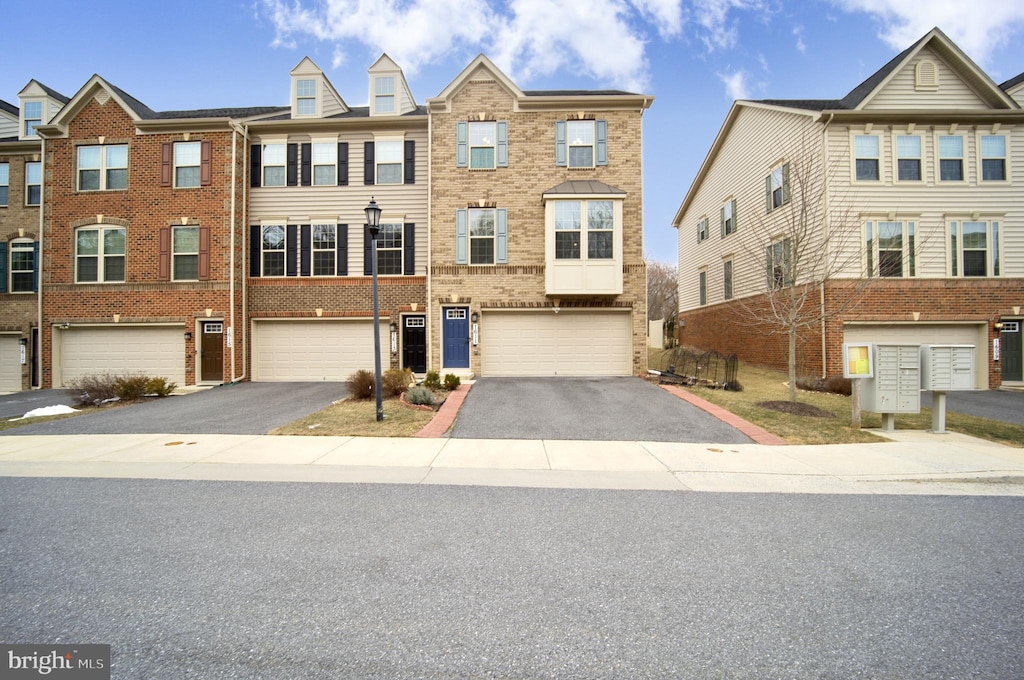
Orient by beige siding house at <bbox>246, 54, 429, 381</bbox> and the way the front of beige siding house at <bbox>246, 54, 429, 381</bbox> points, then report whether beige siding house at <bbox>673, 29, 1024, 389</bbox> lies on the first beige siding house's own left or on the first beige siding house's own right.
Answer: on the first beige siding house's own left

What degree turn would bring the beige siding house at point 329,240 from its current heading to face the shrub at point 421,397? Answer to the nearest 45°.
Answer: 0° — it already faces it

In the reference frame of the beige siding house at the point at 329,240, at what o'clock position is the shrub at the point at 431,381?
The shrub is roughly at 11 o'clock from the beige siding house.

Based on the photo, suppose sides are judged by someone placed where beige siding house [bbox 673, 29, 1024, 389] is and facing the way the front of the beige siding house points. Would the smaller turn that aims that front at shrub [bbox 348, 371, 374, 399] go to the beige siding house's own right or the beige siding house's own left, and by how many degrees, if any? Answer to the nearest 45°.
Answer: approximately 45° to the beige siding house's own right

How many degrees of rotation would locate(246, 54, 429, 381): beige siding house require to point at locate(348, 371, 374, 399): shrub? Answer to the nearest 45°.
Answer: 0° — it already faces it

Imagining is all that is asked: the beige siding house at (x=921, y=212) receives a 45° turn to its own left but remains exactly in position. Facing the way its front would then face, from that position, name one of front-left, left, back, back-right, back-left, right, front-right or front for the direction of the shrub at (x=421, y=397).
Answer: right

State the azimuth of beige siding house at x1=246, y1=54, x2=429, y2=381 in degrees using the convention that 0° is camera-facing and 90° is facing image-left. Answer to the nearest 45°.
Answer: approximately 0°

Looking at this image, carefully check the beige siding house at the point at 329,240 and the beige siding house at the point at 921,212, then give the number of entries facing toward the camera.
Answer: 2

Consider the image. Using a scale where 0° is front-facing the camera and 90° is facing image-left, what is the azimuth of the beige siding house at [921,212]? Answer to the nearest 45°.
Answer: approximately 0°

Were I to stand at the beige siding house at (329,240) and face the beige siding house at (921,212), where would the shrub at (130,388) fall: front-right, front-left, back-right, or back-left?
back-right
